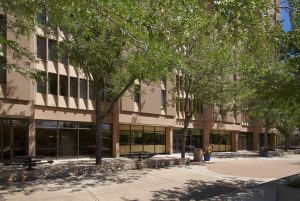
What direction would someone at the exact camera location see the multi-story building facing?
facing the viewer and to the right of the viewer
